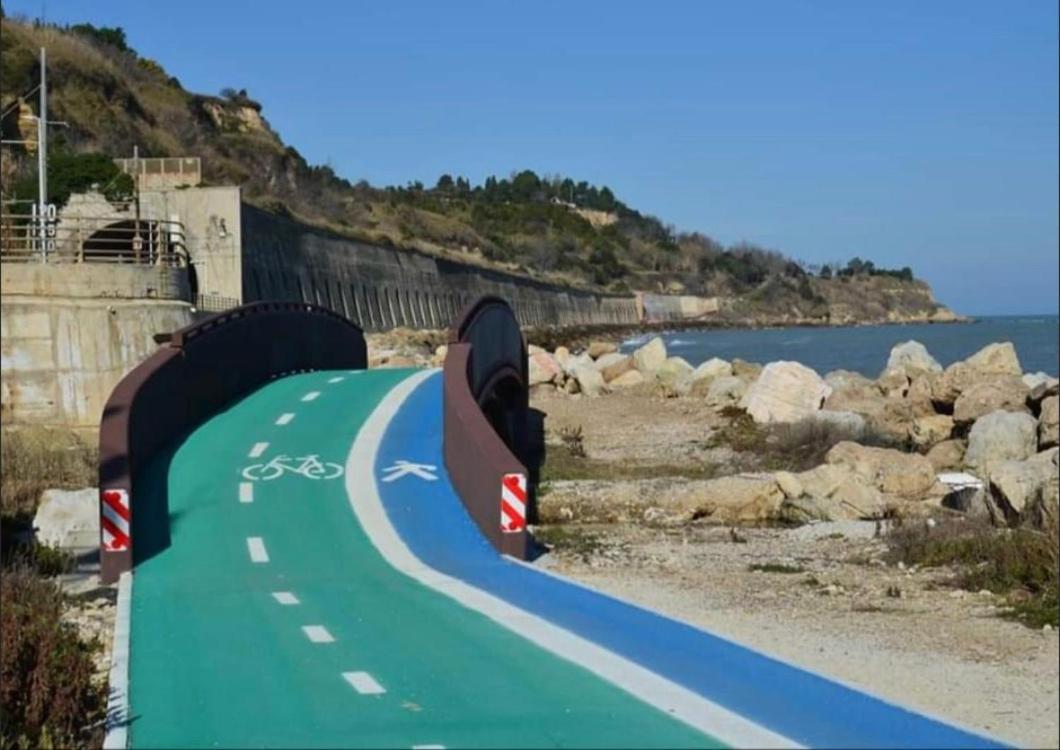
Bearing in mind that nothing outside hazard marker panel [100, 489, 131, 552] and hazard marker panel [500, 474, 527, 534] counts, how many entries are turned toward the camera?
2

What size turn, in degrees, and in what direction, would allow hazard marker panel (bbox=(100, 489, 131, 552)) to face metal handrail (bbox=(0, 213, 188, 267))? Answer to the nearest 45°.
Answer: approximately 180°

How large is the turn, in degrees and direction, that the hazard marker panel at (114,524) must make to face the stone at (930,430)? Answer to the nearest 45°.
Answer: approximately 135° to its left

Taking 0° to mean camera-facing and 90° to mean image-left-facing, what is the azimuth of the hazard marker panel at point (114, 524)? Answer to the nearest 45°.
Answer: approximately 0°

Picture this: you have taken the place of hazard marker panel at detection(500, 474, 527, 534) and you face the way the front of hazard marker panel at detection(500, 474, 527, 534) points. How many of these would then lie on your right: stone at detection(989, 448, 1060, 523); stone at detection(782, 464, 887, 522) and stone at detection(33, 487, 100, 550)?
1

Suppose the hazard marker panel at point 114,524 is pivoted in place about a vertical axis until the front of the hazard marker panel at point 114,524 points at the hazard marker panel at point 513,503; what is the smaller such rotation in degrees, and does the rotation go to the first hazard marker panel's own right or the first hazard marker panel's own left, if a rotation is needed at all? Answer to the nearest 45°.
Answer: approximately 90° to the first hazard marker panel's own left

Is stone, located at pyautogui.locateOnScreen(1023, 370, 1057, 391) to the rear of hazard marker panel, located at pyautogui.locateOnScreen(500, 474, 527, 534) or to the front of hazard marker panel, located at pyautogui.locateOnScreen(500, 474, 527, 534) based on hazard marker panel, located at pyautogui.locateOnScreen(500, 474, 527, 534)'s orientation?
to the rear

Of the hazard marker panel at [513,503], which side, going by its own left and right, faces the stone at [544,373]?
back

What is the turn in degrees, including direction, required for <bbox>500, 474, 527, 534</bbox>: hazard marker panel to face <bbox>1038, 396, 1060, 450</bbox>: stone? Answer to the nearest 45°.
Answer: approximately 135° to its left

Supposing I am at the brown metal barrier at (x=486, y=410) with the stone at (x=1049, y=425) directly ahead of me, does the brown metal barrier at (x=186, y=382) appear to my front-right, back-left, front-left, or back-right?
back-left

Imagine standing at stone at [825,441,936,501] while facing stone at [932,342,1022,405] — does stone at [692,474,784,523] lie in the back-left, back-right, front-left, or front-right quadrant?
back-left

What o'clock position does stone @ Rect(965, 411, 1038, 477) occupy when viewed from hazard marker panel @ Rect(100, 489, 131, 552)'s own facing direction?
The stone is roughly at 8 o'clock from the hazard marker panel.

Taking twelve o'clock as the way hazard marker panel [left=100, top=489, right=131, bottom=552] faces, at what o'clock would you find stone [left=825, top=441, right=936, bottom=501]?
The stone is roughly at 8 o'clock from the hazard marker panel.

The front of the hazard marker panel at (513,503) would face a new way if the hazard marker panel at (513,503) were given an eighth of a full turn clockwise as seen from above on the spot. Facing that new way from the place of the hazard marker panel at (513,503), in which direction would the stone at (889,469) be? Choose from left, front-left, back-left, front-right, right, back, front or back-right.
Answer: back
